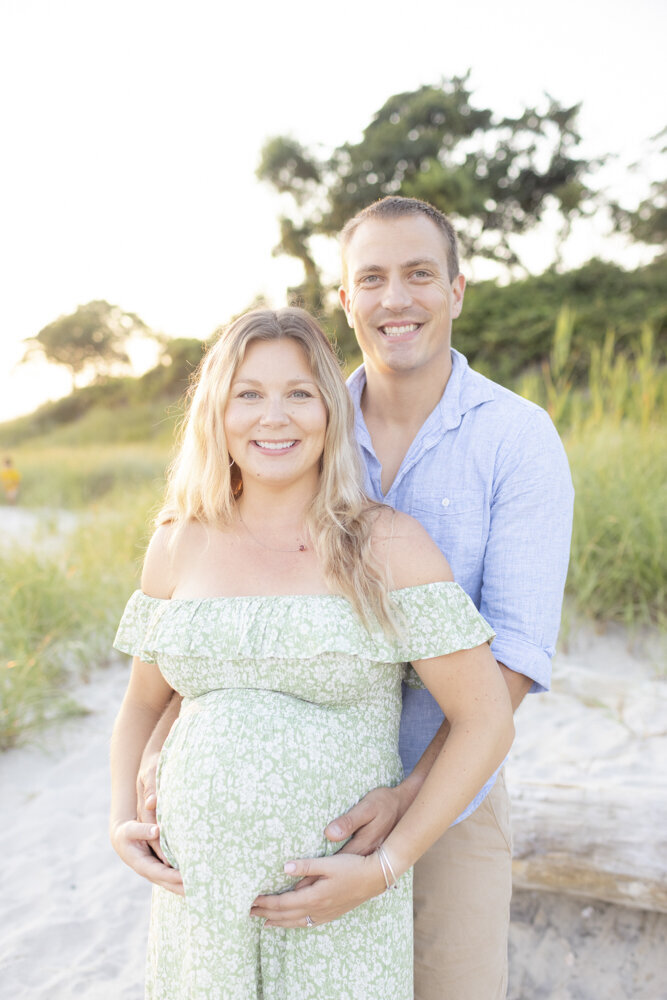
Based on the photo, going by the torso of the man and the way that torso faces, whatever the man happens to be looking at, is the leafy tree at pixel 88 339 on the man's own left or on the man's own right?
on the man's own right

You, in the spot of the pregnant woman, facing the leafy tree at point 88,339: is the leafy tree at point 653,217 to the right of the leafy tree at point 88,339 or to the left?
right

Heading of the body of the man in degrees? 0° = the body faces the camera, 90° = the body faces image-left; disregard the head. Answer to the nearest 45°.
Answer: approximately 45°

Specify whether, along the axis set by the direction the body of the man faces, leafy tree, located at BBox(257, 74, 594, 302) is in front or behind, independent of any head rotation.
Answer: behind

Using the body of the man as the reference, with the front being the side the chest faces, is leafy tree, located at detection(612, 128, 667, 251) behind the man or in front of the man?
behind
